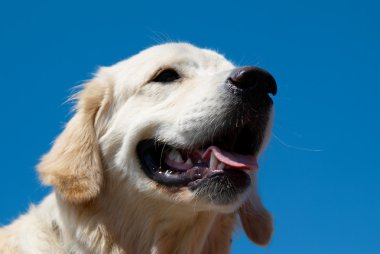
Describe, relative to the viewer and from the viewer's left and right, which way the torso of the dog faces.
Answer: facing the viewer and to the right of the viewer
